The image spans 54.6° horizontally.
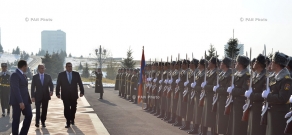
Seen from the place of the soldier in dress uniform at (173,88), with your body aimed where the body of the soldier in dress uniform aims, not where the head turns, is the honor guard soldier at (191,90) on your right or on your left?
on your left

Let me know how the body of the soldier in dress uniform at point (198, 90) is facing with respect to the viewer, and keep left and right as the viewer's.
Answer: facing to the left of the viewer

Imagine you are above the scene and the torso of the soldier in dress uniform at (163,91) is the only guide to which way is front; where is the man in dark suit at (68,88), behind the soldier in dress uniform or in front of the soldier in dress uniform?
in front

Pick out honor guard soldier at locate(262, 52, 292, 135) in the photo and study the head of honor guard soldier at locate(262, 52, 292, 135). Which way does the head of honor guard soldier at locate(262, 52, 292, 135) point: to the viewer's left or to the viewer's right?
to the viewer's left

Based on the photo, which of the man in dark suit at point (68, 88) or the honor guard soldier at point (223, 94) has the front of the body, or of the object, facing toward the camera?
the man in dark suit

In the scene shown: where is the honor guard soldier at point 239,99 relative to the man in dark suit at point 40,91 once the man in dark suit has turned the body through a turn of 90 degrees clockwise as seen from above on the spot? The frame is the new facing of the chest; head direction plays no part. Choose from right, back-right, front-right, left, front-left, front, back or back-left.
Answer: back-left

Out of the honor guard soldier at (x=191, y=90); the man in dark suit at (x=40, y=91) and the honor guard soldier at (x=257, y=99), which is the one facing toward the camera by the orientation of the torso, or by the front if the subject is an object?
the man in dark suit

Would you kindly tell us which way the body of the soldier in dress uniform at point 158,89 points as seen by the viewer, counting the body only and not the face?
to the viewer's left

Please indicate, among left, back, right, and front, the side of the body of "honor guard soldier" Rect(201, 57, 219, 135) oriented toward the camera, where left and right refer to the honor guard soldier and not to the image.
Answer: left

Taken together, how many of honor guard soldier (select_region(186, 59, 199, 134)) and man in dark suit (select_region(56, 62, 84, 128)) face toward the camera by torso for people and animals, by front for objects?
1

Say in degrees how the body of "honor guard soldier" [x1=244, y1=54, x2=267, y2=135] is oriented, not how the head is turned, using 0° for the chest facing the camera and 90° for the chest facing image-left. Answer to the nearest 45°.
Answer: approximately 90°

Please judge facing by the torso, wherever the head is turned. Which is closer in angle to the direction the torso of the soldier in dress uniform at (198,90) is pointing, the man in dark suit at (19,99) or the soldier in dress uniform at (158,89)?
the man in dark suit

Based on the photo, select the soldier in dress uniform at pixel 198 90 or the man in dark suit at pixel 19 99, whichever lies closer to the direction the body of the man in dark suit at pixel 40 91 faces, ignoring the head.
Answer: the man in dark suit

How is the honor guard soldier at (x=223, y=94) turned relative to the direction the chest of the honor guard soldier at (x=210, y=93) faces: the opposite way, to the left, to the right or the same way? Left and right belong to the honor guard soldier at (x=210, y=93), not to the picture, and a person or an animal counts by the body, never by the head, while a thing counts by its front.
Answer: the same way

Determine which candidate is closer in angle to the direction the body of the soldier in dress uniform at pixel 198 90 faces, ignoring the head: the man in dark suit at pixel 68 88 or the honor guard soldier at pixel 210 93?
the man in dark suit

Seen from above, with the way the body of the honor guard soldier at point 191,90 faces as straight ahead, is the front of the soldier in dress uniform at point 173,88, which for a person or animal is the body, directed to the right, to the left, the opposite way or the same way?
the same way

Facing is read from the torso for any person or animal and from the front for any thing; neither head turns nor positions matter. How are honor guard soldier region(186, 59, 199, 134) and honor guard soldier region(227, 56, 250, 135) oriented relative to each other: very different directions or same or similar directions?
same or similar directions
